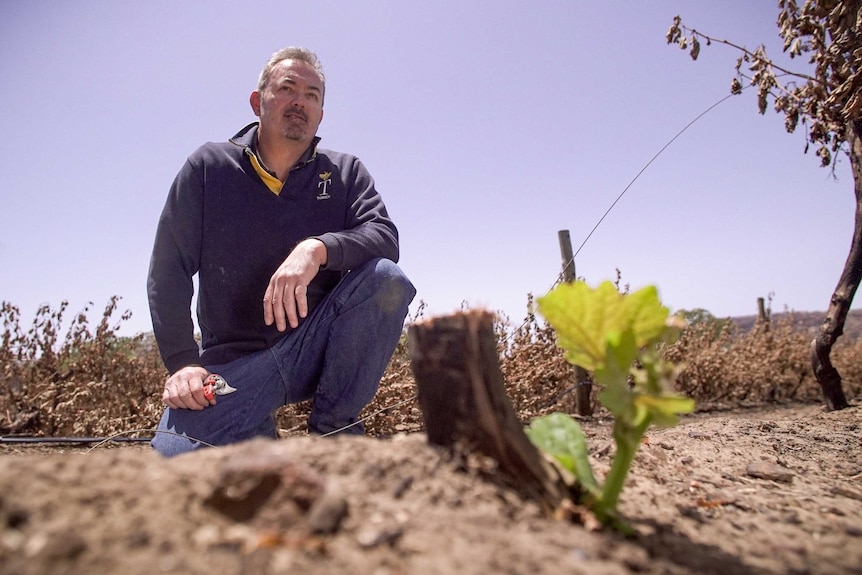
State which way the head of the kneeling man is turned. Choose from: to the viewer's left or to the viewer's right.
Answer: to the viewer's right

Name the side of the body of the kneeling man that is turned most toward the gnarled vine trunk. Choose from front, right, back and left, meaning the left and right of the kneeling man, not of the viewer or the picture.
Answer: left

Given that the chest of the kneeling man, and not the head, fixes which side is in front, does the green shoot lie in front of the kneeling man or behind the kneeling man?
in front

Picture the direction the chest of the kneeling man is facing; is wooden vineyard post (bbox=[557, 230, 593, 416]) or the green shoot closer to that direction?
the green shoot

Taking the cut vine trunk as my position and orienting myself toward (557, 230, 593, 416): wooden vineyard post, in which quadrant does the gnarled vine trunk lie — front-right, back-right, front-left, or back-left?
front-right

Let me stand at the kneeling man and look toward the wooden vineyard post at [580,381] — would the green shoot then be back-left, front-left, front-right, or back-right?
back-right

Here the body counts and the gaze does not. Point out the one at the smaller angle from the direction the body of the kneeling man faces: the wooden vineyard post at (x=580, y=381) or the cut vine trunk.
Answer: the cut vine trunk

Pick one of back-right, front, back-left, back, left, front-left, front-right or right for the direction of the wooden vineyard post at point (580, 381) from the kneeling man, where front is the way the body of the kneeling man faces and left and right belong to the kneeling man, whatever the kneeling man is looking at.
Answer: back-left

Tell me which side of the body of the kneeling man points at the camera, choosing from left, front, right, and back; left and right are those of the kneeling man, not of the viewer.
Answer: front
